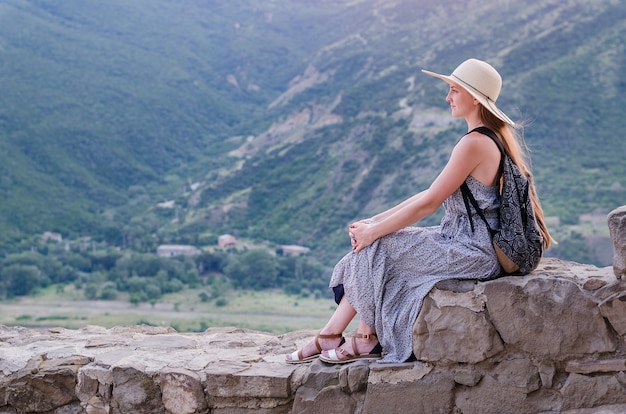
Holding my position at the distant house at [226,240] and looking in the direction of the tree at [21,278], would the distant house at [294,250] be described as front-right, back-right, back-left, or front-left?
back-left

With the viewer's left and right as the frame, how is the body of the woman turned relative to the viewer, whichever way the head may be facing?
facing to the left of the viewer

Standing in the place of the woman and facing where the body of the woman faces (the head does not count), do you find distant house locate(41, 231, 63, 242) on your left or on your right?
on your right

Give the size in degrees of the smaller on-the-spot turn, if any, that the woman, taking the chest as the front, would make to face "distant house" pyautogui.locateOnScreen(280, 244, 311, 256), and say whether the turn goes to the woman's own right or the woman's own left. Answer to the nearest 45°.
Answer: approximately 90° to the woman's own right

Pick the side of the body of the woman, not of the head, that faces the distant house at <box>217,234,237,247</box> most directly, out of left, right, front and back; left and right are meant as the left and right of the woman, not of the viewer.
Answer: right

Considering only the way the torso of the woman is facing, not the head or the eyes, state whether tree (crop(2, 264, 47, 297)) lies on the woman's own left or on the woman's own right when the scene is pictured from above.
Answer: on the woman's own right

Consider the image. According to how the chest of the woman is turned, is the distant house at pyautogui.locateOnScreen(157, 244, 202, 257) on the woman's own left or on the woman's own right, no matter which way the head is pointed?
on the woman's own right

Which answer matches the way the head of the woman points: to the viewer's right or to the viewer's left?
to the viewer's left
